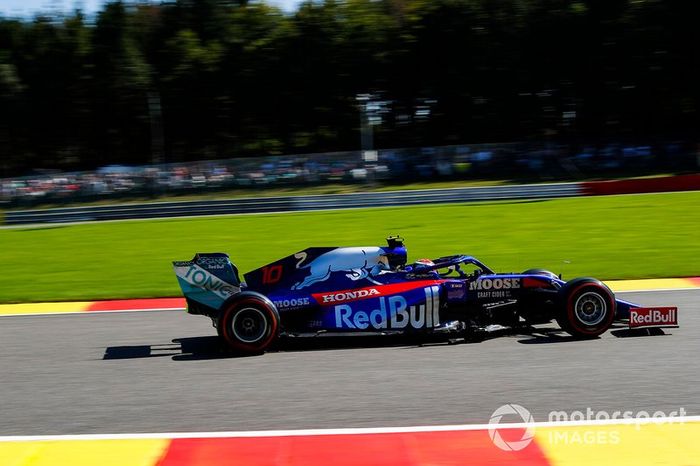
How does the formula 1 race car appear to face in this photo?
to the viewer's right
